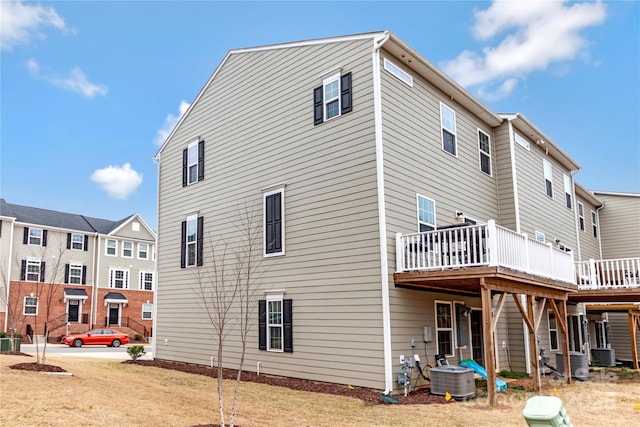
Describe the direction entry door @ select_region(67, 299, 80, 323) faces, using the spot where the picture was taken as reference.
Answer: facing the viewer

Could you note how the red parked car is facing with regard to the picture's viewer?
facing to the left of the viewer

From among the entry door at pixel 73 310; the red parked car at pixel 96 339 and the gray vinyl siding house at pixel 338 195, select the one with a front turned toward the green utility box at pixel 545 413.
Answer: the entry door

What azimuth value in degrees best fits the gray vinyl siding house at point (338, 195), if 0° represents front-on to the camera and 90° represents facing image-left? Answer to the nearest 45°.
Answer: approximately 135°

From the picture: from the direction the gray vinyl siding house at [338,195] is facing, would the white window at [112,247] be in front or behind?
in front

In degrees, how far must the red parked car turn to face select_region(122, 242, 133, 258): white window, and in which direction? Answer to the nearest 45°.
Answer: approximately 90° to its right

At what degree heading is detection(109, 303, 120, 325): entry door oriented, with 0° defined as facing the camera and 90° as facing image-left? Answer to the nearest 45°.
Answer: approximately 0°

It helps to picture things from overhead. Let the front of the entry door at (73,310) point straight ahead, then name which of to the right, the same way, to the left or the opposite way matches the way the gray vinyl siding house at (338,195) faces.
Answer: the opposite way

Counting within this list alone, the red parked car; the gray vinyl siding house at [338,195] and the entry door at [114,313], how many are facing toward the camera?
1

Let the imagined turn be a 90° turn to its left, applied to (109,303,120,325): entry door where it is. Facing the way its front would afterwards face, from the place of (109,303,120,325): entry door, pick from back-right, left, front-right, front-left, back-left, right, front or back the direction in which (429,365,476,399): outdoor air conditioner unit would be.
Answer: right

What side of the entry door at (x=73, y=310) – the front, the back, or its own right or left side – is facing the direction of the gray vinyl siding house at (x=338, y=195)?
front

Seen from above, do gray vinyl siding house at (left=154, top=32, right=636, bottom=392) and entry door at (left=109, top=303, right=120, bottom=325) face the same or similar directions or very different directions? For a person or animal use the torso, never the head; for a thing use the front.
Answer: very different directions

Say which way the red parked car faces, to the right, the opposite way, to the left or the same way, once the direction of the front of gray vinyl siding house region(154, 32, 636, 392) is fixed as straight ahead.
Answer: to the left

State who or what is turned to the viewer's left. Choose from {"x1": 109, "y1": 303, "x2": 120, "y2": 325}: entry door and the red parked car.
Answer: the red parked car

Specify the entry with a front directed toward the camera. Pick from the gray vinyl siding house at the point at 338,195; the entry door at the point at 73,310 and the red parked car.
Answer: the entry door

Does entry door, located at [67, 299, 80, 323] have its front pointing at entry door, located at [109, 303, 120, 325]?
no

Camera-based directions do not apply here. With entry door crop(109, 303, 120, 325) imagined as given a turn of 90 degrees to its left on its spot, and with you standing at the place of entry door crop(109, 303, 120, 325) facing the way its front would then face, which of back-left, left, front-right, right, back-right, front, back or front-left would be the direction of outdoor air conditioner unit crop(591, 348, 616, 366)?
front-right

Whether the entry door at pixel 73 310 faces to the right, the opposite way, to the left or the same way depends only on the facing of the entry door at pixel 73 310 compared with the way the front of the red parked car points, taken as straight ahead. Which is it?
to the left
